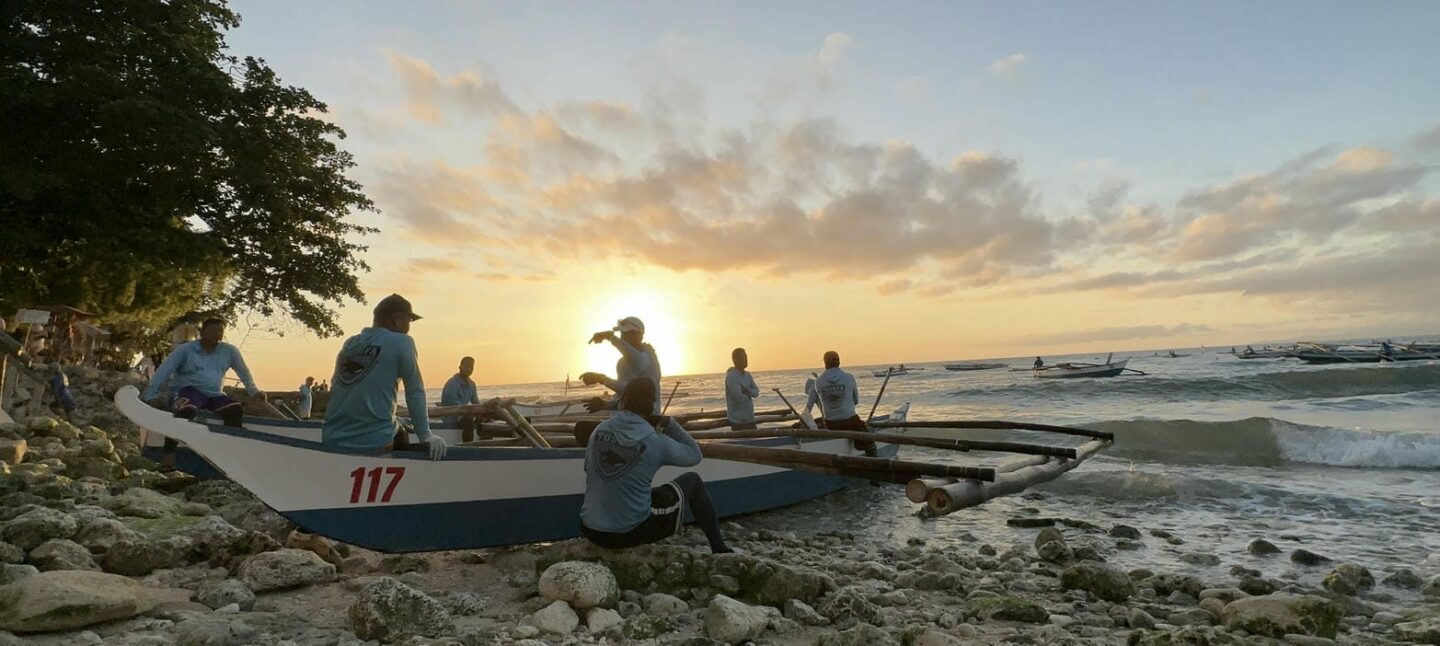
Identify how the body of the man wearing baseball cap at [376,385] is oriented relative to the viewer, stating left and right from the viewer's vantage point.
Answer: facing away from the viewer and to the right of the viewer

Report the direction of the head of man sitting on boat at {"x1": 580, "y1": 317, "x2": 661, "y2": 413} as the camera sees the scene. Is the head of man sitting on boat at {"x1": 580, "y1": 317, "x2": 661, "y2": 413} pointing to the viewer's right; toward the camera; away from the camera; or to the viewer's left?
to the viewer's left

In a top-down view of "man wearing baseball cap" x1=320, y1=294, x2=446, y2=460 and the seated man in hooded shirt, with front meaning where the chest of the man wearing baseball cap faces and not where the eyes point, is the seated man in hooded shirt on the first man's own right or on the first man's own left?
on the first man's own right

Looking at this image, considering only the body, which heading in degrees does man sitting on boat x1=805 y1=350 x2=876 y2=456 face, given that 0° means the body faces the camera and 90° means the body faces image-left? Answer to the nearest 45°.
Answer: approximately 180°

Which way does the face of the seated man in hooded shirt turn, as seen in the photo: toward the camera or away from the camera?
away from the camera

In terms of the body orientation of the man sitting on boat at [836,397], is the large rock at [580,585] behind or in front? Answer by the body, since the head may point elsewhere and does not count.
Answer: behind

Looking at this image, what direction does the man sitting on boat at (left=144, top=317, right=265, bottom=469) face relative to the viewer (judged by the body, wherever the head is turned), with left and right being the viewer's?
facing the viewer

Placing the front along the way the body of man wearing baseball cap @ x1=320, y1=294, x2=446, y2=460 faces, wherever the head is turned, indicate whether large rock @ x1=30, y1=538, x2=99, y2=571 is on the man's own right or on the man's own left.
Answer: on the man's own left

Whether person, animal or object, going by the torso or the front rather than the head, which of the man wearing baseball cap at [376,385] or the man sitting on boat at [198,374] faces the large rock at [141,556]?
the man sitting on boat

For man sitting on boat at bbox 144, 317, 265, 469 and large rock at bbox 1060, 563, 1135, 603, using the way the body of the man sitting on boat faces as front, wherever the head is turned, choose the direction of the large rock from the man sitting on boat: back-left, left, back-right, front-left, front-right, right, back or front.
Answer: front-left

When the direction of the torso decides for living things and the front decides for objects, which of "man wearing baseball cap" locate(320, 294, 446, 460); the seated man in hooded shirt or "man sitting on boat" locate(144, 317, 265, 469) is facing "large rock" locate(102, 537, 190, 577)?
the man sitting on boat

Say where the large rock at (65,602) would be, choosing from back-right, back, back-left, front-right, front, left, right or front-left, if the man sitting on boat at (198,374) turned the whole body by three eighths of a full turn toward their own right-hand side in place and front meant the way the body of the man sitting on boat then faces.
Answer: back-left
